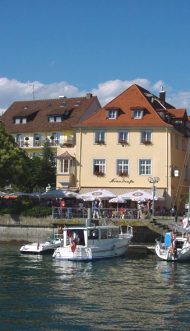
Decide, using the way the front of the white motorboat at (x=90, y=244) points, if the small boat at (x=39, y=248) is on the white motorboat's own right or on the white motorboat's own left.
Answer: on the white motorboat's own left
